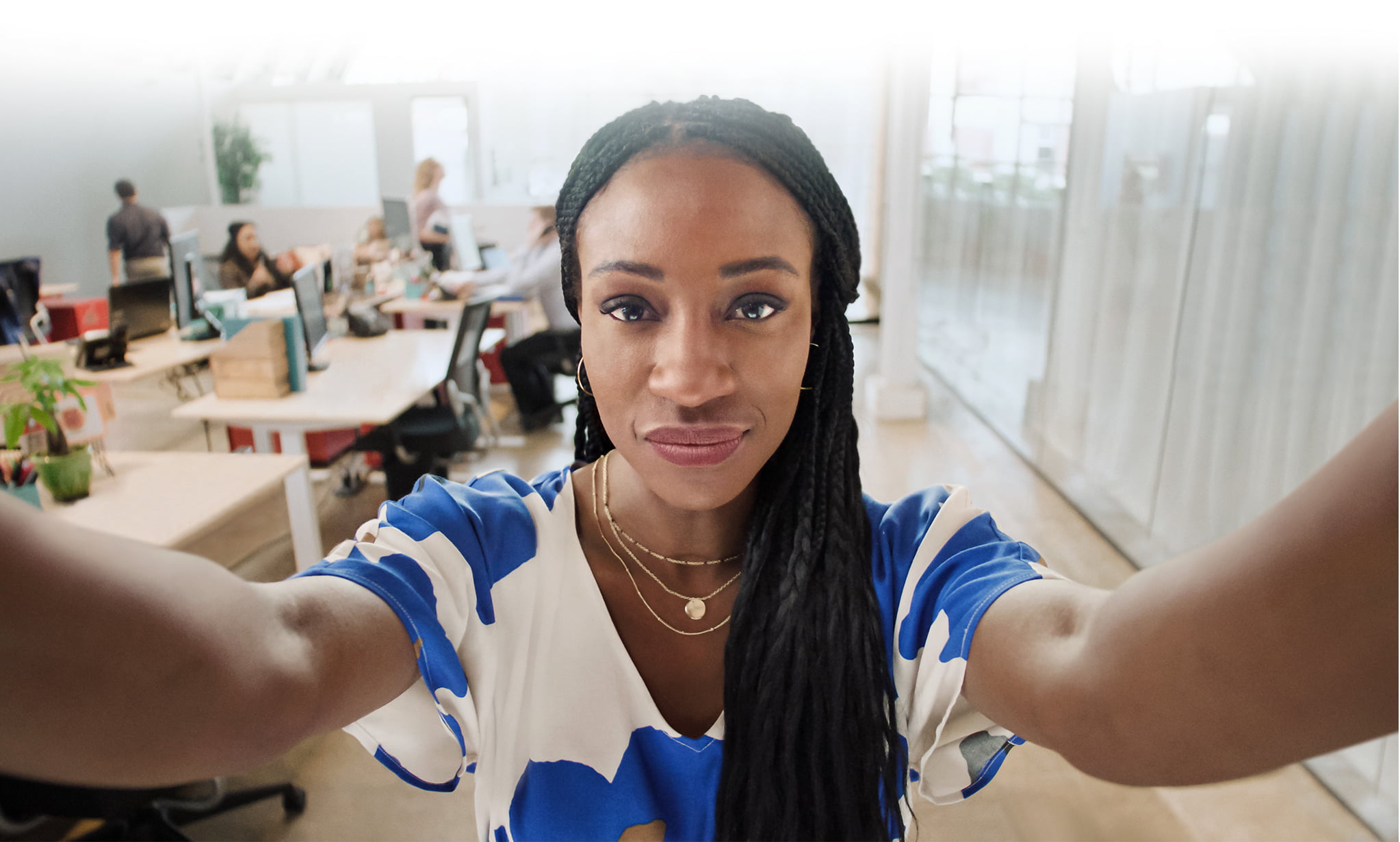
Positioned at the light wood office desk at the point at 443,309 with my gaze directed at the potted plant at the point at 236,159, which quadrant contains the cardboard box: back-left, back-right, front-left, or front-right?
back-left

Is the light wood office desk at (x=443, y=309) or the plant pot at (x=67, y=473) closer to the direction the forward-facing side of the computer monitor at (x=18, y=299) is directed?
the plant pot

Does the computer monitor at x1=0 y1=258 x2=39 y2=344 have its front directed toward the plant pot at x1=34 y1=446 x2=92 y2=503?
yes

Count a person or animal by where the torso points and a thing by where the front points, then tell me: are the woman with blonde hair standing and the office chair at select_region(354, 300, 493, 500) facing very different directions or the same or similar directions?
very different directions

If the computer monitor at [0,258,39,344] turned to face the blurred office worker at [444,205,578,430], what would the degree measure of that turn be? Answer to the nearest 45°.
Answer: approximately 90° to its left

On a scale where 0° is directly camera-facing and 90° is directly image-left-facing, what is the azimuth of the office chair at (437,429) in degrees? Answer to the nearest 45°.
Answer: approximately 90°
